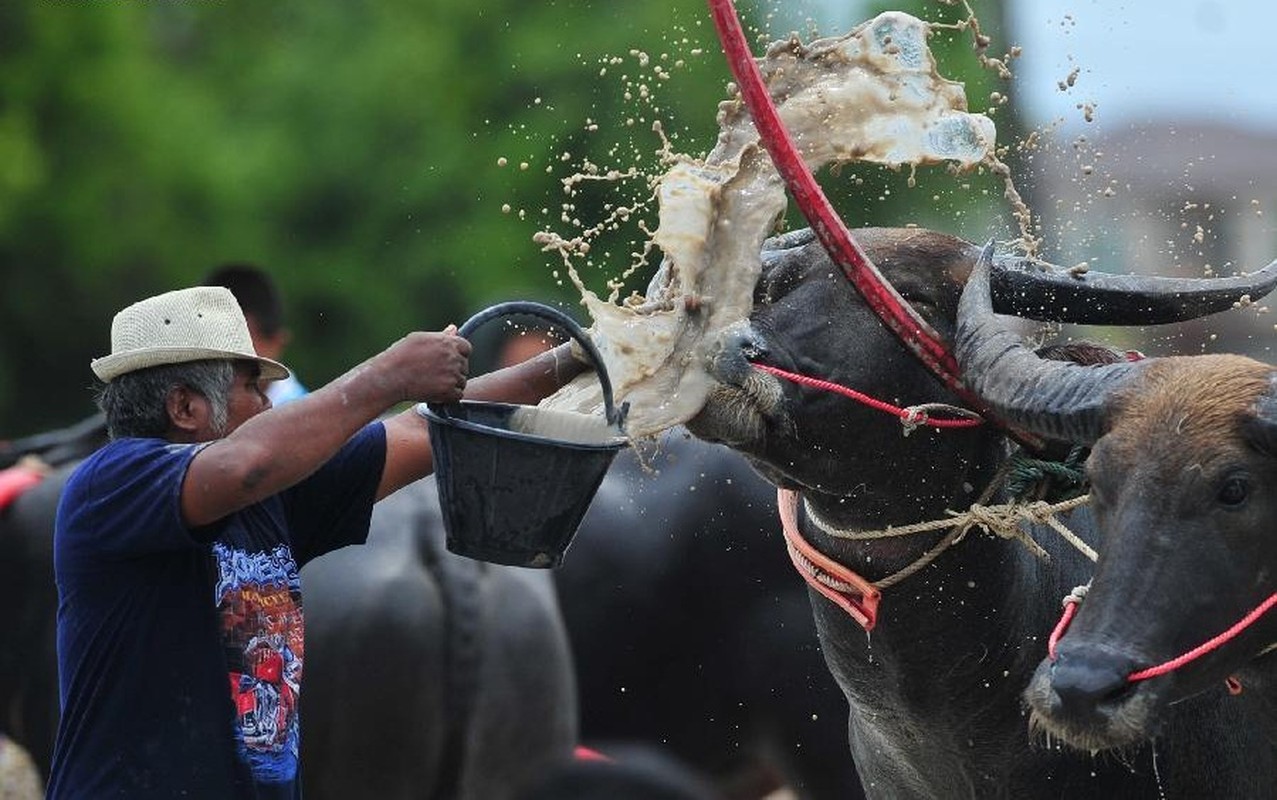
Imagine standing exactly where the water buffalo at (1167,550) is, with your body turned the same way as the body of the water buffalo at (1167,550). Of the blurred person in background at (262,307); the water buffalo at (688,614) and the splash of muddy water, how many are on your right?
3

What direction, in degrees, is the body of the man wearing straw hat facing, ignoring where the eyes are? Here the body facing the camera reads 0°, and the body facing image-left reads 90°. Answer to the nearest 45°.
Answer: approximately 270°

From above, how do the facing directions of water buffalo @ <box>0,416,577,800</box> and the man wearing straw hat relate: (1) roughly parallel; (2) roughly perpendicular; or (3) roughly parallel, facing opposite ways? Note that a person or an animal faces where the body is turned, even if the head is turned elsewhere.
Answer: roughly perpendicular

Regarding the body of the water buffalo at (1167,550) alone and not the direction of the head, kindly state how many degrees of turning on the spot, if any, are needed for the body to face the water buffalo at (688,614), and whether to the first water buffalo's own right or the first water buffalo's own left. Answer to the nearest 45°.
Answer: approximately 90° to the first water buffalo's own right

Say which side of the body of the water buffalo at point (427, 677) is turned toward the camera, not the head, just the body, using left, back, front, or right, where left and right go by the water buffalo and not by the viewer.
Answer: back

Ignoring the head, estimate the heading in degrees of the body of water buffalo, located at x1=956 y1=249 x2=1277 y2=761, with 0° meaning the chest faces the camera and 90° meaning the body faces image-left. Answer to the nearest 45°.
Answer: approximately 45°

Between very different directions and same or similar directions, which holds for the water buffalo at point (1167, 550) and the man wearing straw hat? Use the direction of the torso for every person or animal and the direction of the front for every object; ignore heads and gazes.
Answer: very different directions

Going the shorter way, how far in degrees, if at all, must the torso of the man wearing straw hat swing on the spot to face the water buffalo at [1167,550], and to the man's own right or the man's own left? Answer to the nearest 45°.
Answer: approximately 45° to the man's own right
